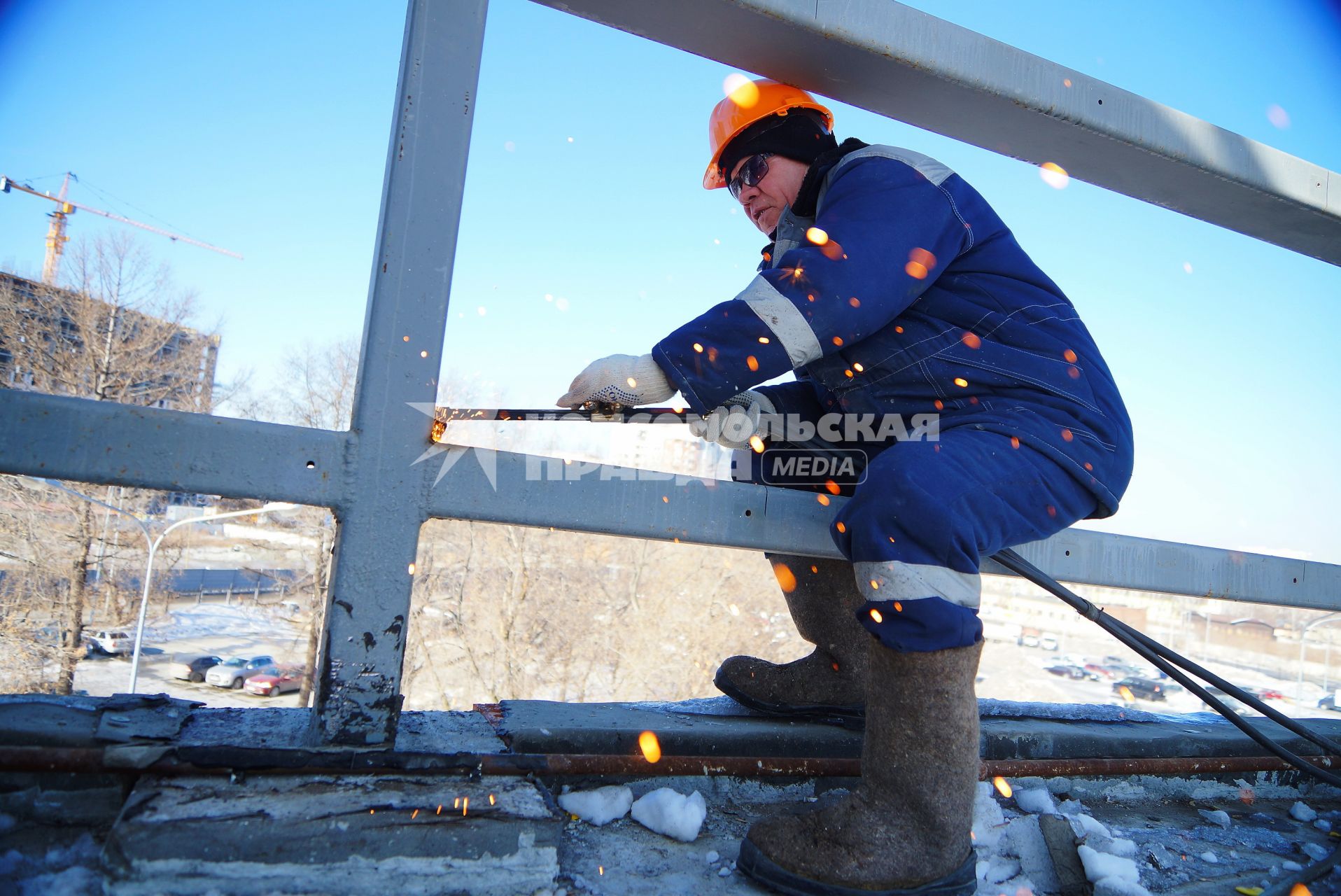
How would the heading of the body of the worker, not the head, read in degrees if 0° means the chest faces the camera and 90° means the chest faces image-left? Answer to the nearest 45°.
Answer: approximately 90°

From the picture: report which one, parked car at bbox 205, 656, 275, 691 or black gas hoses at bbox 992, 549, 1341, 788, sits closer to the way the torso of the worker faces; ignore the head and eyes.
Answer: the parked car

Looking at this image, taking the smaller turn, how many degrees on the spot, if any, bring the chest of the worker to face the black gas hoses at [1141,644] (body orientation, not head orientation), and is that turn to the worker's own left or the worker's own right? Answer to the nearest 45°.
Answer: approximately 135° to the worker's own right

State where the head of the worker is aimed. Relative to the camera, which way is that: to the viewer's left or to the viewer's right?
to the viewer's left
